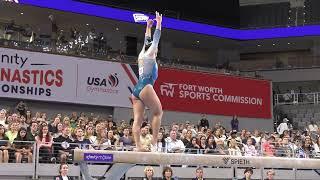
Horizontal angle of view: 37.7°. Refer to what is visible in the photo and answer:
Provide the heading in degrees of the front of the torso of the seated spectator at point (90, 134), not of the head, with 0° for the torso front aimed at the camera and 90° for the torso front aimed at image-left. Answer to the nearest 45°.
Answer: approximately 0°

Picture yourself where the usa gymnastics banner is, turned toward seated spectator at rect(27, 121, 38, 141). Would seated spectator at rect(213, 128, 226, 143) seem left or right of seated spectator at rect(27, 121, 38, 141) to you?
left

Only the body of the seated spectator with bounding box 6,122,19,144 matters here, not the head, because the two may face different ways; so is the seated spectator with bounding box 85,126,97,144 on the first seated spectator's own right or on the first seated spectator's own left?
on the first seated spectator's own left

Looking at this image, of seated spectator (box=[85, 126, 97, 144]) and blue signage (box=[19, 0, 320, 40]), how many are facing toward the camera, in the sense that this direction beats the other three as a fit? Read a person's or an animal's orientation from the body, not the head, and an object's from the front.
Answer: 2

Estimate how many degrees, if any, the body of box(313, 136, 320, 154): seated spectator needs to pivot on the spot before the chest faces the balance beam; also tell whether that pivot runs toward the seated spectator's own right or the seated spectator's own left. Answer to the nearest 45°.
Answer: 0° — they already face it

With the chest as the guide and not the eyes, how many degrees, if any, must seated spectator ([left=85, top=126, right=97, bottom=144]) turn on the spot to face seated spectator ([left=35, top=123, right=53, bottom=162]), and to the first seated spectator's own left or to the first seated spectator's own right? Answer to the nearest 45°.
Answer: approximately 45° to the first seated spectator's own right

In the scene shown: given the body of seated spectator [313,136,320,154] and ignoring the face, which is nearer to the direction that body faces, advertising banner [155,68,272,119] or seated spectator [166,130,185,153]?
the seated spectator

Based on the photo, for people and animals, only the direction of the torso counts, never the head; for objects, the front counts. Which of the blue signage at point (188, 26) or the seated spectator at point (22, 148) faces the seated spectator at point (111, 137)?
the blue signage
